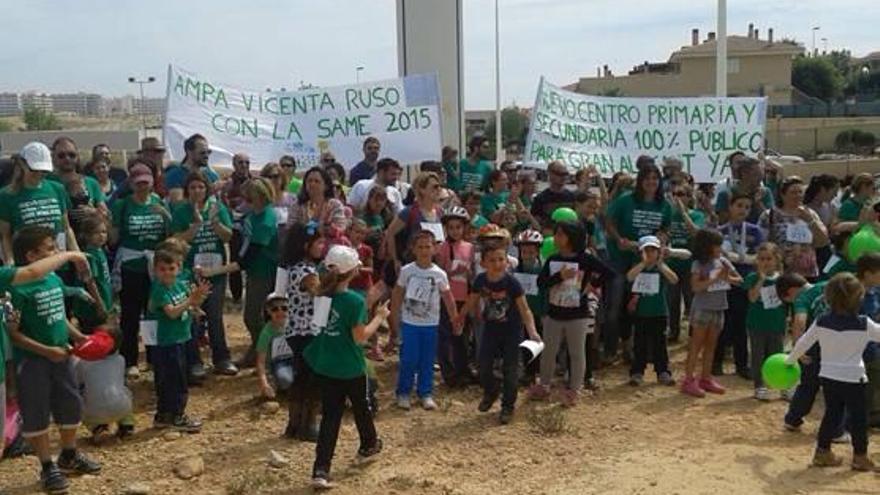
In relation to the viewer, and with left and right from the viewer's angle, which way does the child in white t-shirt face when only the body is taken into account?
facing the viewer

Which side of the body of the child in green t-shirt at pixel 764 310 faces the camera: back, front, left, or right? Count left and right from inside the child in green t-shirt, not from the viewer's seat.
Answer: front

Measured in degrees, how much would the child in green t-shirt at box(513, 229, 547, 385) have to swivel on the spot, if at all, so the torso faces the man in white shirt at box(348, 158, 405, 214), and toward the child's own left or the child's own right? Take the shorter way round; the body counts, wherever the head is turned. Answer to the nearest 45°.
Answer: approximately 135° to the child's own right

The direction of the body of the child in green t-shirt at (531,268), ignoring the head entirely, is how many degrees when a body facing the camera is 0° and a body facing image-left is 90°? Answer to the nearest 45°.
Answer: approximately 0°

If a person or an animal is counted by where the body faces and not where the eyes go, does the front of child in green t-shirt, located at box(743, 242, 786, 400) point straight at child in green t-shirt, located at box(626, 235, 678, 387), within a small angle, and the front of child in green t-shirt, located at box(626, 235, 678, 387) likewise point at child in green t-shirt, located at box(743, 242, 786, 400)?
no

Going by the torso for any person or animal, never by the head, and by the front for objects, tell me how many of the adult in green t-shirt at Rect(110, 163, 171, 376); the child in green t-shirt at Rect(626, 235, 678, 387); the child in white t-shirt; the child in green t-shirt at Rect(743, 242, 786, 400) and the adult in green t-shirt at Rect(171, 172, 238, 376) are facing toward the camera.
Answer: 5

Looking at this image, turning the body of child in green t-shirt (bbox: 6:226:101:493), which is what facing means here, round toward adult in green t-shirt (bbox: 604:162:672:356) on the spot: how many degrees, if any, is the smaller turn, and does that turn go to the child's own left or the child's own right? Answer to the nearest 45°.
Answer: approximately 45° to the child's own left

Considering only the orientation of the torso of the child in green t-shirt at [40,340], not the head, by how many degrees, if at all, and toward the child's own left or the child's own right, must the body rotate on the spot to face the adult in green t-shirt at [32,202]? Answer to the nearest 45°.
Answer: approximately 135° to the child's own left

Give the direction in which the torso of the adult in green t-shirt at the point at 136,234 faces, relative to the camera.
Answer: toward the camera

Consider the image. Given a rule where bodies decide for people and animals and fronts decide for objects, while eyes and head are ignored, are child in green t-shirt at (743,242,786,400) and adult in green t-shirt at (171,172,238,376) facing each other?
no

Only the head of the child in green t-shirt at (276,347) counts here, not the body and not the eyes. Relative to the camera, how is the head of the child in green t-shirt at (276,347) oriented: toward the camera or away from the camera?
toward the camera

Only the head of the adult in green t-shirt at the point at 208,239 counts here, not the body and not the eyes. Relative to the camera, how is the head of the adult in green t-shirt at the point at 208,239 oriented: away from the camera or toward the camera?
toward the camera

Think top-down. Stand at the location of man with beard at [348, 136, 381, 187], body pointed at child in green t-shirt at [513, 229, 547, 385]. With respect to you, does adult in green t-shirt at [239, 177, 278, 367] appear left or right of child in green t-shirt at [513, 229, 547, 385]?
right

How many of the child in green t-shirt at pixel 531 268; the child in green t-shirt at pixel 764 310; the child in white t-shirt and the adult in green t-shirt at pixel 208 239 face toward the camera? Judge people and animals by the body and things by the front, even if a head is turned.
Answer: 4

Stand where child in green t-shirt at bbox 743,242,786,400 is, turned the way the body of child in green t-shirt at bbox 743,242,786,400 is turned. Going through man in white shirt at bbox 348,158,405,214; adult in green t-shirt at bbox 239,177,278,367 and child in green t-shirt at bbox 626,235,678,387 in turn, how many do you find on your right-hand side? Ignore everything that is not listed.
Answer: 3

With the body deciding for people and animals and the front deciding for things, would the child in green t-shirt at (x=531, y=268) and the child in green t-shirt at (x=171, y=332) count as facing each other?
no

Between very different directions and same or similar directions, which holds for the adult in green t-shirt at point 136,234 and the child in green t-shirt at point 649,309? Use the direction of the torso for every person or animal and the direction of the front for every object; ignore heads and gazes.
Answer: same or similar directions

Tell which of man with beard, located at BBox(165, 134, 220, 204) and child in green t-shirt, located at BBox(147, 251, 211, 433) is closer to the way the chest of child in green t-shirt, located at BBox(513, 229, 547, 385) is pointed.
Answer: the child in green t-shirt

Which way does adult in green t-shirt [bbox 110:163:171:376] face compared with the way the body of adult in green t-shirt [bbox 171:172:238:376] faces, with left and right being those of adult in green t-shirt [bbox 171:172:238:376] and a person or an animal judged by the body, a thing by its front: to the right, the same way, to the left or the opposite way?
the same way
